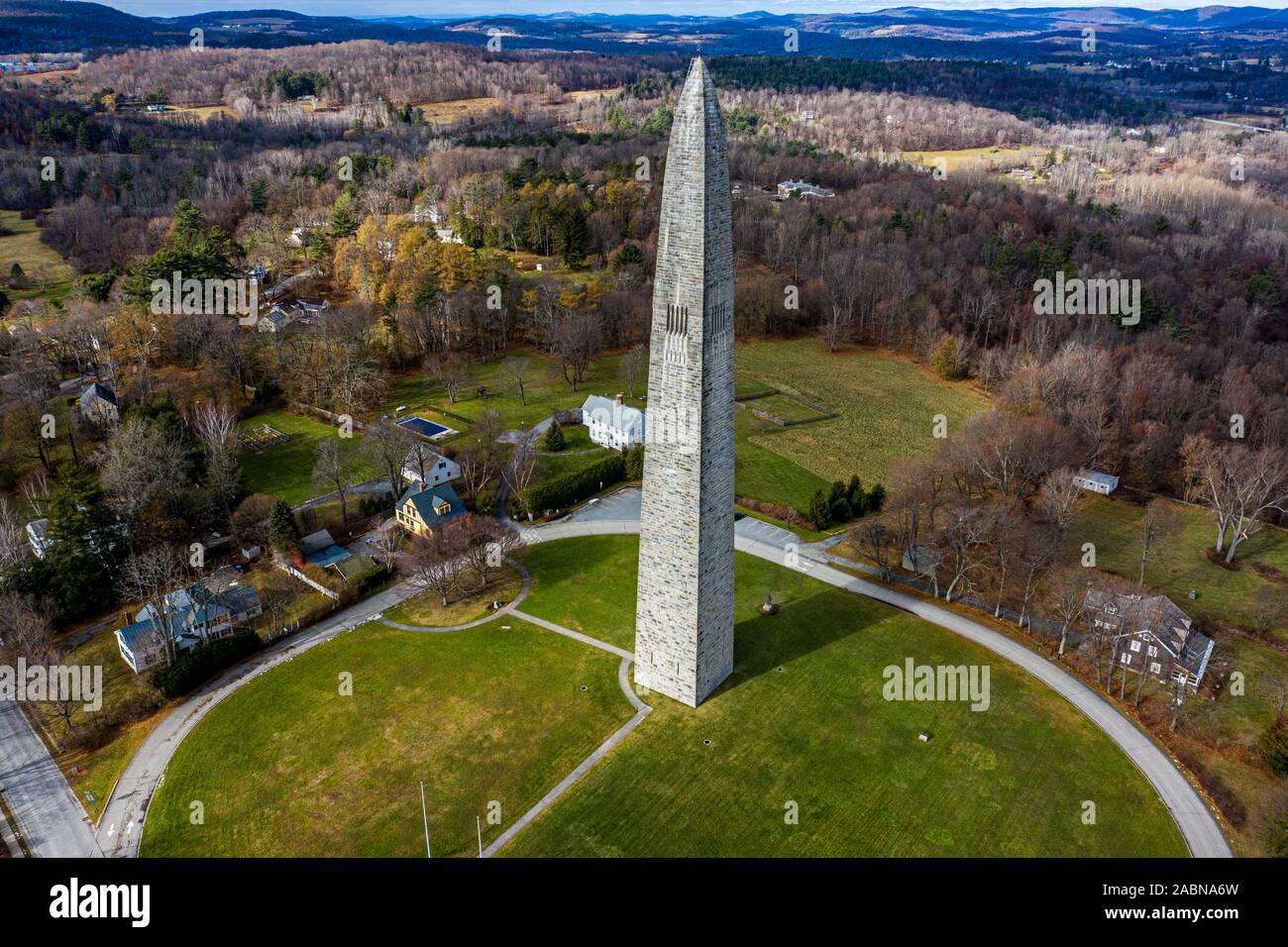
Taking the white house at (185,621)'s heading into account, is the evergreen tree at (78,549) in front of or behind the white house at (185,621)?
behind

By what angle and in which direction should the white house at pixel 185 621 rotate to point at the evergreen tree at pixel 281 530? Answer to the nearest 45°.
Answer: approximately 90° to its left

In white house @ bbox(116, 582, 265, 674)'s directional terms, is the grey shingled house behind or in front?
in front

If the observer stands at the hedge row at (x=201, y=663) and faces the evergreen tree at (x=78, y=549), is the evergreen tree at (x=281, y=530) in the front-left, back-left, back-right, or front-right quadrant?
front-right

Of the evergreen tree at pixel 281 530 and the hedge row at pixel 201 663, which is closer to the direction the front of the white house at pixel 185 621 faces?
the hedge row

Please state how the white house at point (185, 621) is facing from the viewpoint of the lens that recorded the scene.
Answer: facing the viewer and to the right of the viewer
